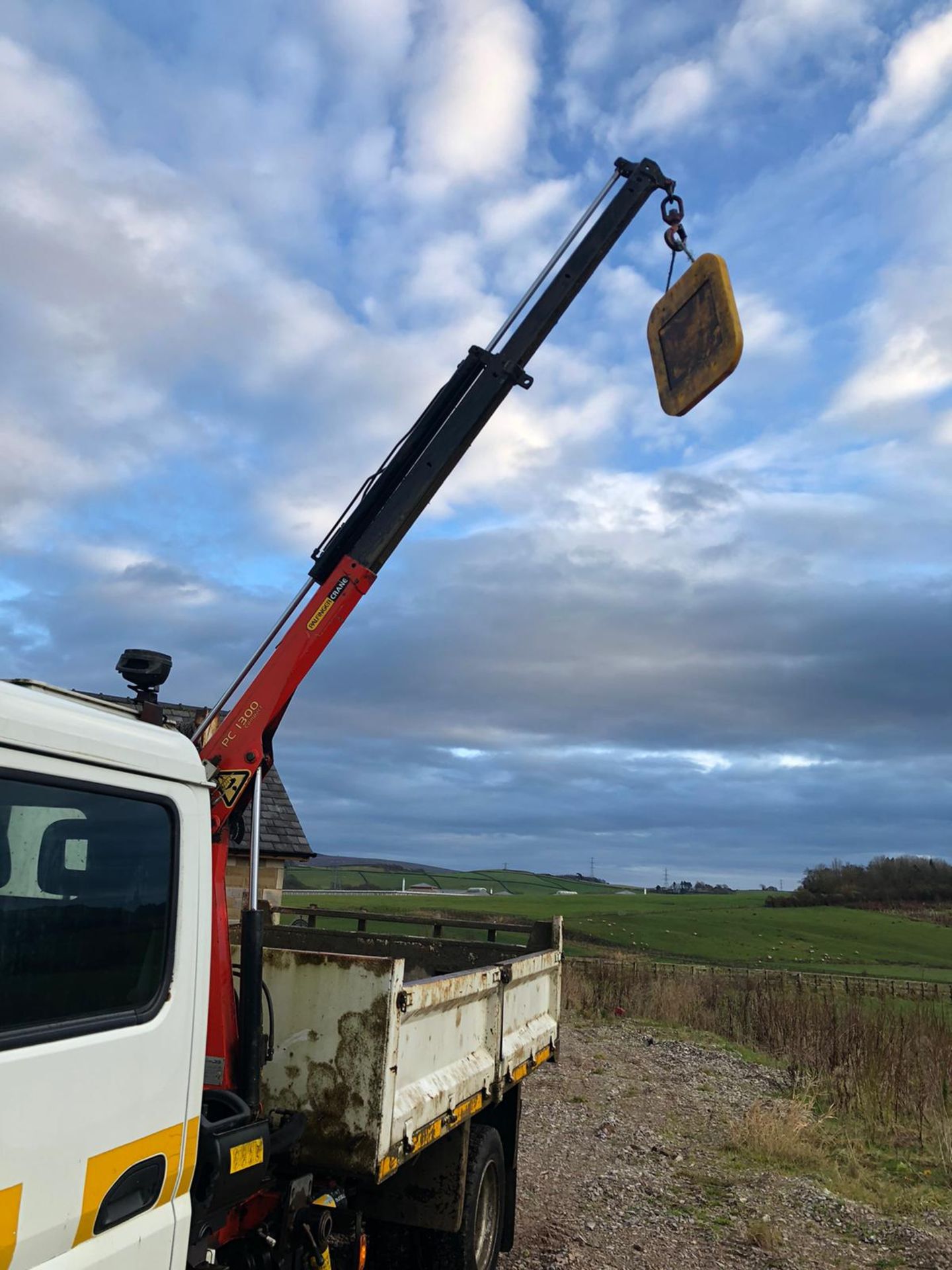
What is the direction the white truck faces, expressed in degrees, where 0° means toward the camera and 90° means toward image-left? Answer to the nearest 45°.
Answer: approximately 45°

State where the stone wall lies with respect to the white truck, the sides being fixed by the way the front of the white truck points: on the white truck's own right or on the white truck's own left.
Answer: on the white truck's own right
